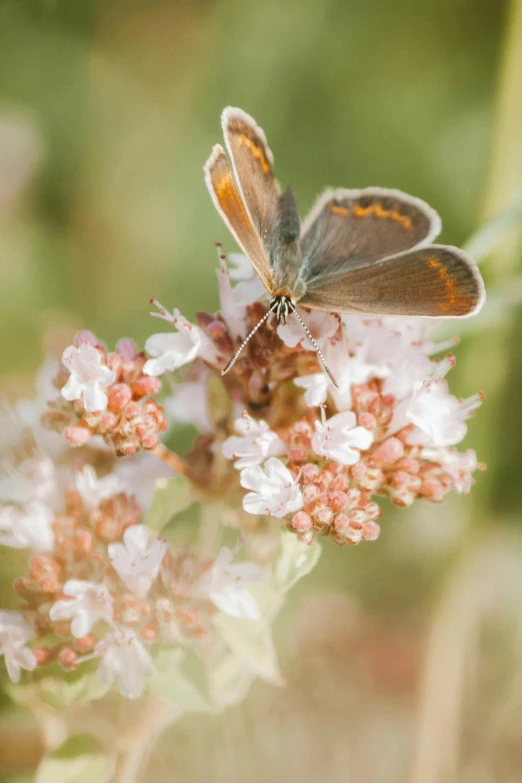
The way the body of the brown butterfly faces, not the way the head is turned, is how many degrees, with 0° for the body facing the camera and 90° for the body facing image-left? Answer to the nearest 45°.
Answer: approximately 0°
